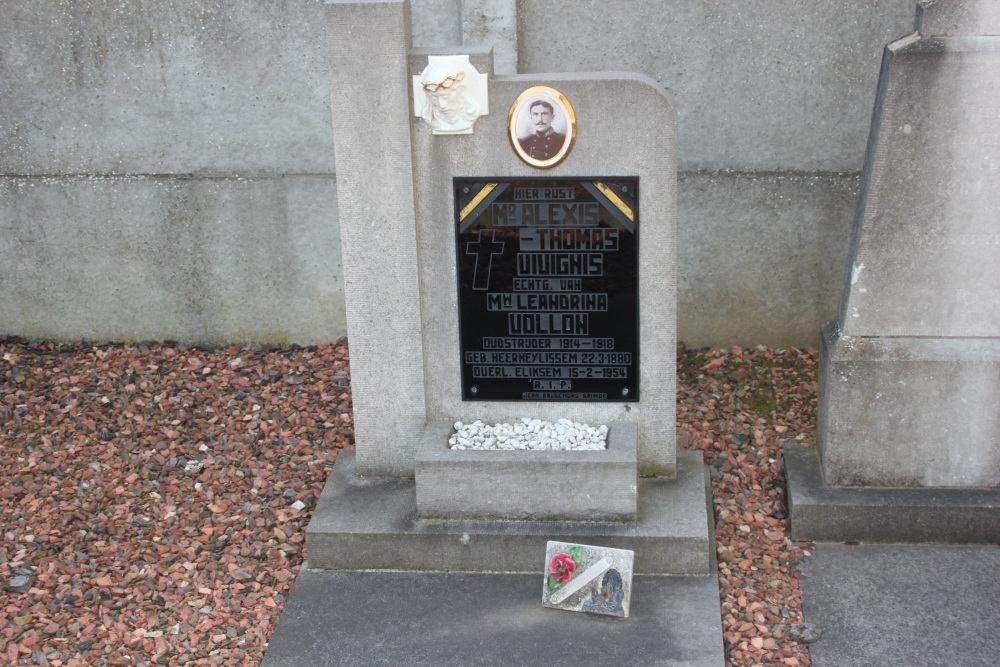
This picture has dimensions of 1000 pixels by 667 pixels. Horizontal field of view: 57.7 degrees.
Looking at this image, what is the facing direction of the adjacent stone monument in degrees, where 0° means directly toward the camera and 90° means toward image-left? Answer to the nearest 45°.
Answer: approximately 0°

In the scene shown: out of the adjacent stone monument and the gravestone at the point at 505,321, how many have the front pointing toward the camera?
2

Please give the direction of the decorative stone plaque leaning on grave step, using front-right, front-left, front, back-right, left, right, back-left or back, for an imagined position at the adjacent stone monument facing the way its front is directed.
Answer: front-right

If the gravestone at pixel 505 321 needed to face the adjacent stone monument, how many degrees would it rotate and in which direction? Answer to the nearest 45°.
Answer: approximately 90° to its left

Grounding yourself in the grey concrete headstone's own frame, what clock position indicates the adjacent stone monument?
The adjacent stone monument is roughly at 9 o'clock from the grey concrete headstone.

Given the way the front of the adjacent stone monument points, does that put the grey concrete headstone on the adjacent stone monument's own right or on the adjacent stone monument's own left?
on the adjacent stone monument's own right

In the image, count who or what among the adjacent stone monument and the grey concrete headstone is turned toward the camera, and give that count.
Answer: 2
